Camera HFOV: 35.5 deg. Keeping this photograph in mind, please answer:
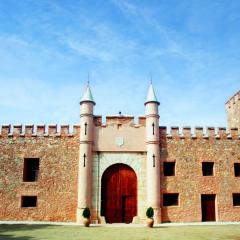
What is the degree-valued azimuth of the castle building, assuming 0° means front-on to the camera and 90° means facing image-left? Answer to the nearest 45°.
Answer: approximately 0°

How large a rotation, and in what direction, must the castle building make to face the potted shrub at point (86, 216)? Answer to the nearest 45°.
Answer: approximately 45° to its right
